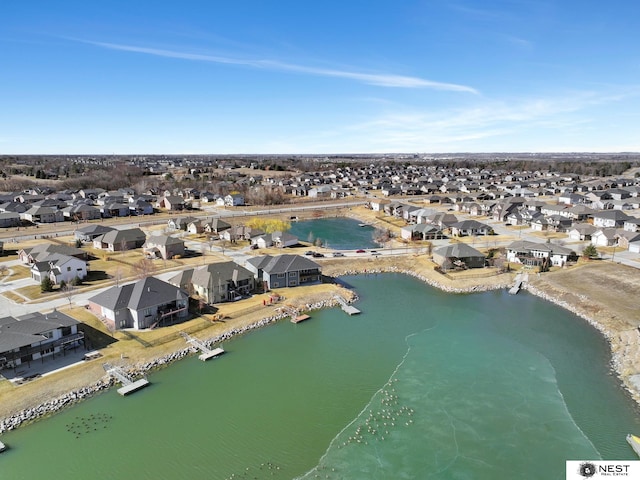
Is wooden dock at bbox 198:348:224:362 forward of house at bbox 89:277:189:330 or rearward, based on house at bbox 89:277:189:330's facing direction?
rearward

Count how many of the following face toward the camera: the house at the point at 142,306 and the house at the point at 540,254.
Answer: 0

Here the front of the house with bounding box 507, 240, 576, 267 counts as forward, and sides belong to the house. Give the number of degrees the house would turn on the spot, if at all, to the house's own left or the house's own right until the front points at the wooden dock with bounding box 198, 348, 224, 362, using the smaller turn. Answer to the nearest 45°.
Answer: approximately 135° to the house's own left

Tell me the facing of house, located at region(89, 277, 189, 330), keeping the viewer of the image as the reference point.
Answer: facing away from the viewer and to the left of the viewer

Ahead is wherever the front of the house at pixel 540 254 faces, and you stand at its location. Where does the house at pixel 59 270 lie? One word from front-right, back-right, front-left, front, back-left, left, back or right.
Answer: back-left

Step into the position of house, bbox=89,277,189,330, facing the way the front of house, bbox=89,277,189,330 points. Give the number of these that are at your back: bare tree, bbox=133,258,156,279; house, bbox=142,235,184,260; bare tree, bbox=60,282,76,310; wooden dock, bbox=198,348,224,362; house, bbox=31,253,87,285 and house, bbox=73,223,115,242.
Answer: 1

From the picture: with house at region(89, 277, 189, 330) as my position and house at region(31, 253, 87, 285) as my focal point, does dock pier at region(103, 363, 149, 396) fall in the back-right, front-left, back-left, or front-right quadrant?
back-left

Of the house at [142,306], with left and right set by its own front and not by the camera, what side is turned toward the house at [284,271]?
right

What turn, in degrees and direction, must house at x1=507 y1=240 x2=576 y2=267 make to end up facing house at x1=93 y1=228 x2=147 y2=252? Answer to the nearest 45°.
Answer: approximately 90° to its left

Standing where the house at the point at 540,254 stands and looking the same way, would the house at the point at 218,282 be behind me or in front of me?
behind

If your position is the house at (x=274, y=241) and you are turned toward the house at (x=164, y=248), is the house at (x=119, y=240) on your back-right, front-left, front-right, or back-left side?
front-right

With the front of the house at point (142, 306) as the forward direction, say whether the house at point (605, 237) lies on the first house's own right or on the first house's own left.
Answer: on the first house's own right

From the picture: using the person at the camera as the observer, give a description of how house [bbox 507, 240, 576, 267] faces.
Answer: facing away from the viewer

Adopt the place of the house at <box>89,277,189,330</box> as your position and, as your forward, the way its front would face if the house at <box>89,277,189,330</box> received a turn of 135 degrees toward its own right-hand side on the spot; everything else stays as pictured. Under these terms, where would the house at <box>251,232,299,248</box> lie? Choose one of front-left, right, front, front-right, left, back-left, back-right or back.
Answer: front-left

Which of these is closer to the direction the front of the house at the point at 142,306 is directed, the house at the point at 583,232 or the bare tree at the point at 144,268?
the bare tree
